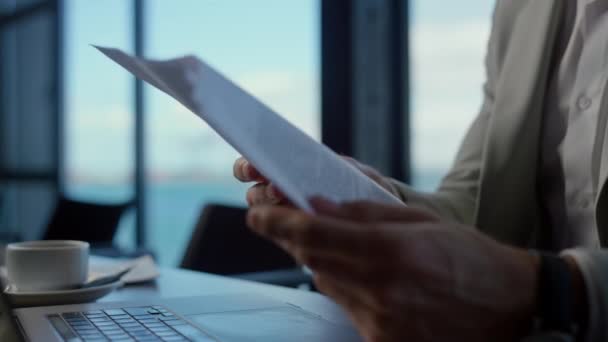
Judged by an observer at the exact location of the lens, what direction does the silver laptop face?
facing to the right of the viewer

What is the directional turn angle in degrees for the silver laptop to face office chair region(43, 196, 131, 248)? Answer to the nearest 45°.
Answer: approximately 90° to its left

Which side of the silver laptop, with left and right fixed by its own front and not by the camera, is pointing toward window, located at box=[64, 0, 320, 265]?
left

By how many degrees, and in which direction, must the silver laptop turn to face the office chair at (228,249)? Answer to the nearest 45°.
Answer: approximately 90° to its left
